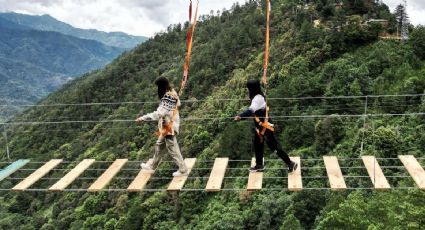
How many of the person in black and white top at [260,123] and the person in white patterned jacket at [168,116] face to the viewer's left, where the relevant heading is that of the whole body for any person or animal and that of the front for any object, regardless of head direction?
2

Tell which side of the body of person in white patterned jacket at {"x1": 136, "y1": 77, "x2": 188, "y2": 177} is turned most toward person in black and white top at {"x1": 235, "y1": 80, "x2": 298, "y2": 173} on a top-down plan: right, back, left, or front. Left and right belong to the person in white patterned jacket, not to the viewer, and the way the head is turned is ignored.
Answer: back

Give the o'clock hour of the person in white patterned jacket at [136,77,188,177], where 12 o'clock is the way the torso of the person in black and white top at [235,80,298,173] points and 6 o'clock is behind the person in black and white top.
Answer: The person in white patterned jacket is roughly at 12 o'clock from the person in black and white top.

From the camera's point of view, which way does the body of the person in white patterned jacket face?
to the viewer's left

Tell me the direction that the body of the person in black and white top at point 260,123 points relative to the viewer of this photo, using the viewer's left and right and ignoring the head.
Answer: facing to the left of the viewer
